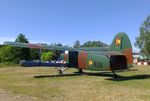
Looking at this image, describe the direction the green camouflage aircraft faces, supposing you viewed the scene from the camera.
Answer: facing away from the viewer and to the left of the viewer
